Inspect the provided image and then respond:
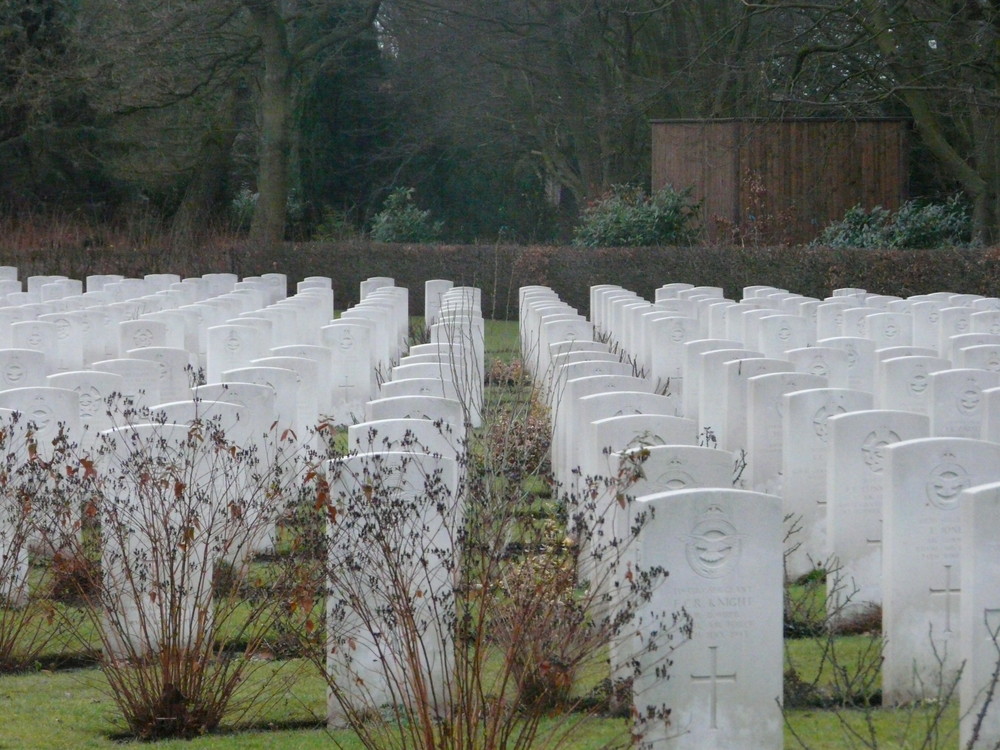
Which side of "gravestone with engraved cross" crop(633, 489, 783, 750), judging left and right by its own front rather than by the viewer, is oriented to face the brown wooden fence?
back

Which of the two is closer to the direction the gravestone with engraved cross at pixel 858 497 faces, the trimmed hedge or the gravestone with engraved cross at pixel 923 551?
the gravestone with engraved cross

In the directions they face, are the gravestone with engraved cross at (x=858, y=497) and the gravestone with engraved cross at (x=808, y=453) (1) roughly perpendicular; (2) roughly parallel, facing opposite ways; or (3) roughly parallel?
roughly parallel

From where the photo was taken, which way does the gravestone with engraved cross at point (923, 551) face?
toward the camera

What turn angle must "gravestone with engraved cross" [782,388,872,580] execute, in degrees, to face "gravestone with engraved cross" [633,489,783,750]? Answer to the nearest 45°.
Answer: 0° — it already faces it

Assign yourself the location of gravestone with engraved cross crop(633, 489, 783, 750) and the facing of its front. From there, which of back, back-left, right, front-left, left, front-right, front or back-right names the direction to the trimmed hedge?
back

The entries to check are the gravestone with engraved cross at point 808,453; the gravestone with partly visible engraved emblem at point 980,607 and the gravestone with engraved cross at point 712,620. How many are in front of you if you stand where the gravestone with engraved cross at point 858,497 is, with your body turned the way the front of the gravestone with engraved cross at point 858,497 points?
2

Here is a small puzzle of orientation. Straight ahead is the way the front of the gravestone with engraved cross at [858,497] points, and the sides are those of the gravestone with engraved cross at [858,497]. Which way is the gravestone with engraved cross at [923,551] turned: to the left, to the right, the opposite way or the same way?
the same way

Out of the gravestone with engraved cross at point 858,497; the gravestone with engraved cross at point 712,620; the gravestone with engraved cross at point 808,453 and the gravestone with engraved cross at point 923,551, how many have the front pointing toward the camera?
4

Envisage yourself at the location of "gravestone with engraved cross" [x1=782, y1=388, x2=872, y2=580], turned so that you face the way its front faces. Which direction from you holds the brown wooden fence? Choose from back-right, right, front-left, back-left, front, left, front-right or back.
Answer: back

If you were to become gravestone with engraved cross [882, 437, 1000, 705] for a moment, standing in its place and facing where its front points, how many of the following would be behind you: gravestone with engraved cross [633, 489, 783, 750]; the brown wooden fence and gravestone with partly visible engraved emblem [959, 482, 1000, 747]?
1

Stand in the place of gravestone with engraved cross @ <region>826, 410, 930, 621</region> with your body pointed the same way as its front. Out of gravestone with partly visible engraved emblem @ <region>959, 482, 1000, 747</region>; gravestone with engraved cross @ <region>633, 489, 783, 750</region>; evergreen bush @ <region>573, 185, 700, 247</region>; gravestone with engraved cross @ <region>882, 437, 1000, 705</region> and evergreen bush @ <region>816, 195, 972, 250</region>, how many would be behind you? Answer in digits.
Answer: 2

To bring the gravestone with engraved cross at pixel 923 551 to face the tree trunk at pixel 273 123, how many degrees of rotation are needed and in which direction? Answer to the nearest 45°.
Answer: approximately 135° to its right

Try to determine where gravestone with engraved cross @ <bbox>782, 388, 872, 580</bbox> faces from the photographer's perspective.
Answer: facing the viewer

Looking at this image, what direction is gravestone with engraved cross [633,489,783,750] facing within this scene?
toward the camera

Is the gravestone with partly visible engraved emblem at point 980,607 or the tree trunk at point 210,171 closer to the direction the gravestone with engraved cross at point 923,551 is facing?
the gravestone with partly visible engraved emblem

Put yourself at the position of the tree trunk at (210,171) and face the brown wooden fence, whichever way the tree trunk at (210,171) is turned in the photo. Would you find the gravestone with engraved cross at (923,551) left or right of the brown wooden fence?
right
